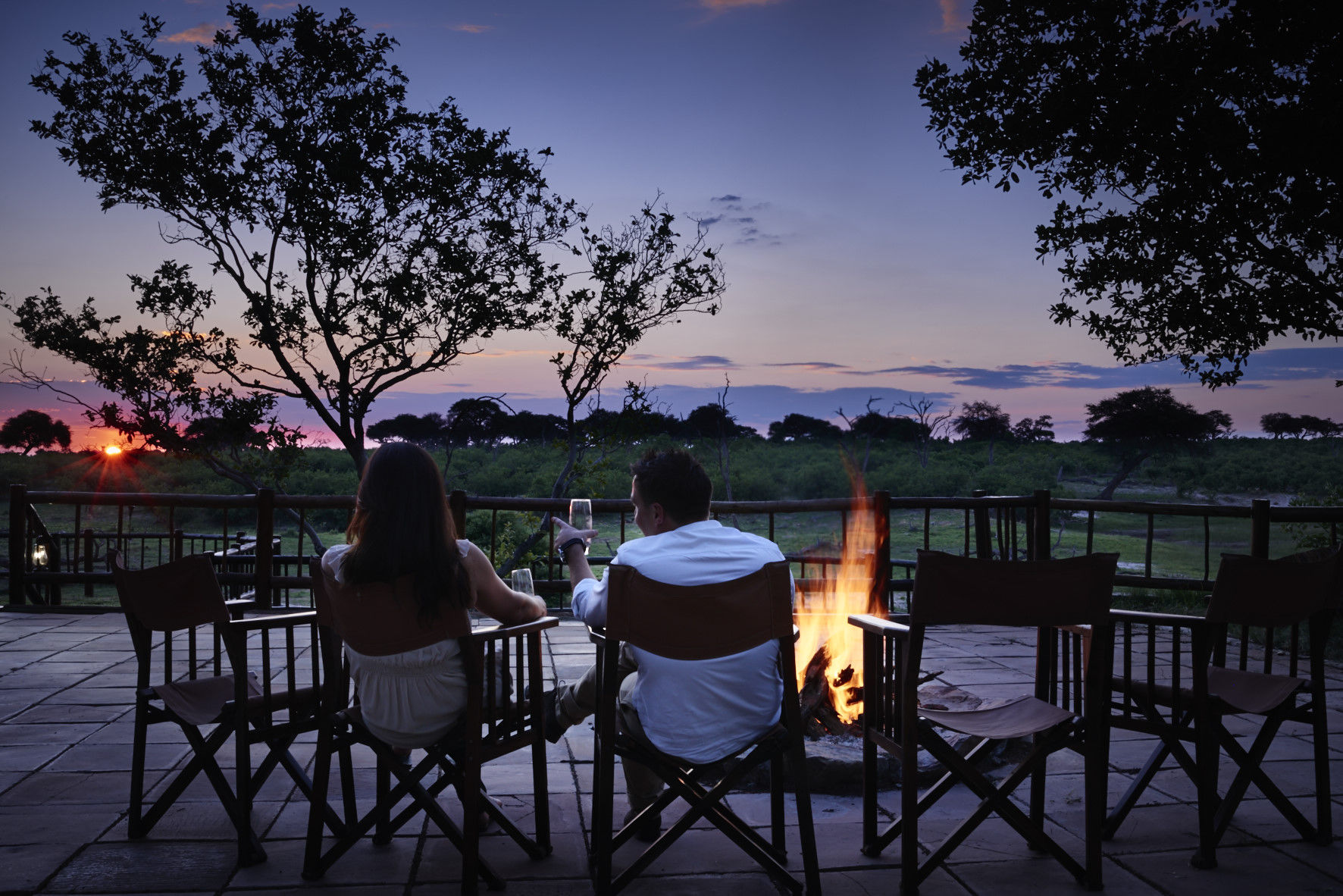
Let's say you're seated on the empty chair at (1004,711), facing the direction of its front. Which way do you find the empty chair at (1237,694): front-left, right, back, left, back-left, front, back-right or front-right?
right

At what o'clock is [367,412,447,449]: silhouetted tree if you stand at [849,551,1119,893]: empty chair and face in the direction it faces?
The silhouetted tree is roughly at 12 o'clock from the empty chair.

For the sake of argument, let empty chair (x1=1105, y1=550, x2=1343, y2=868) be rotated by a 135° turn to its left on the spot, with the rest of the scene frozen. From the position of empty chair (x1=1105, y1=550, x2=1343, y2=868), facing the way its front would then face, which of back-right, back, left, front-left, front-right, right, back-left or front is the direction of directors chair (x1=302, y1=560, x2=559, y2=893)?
front-right

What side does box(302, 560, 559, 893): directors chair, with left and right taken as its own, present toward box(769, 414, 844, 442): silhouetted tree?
front

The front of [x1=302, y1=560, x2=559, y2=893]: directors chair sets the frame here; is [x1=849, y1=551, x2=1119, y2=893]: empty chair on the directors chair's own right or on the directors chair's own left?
on the directors chair's own right

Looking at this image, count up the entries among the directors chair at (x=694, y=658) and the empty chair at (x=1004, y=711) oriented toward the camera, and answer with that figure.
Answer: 0

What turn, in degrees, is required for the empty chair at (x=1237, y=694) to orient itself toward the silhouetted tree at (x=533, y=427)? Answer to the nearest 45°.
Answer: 0° — it already faces it

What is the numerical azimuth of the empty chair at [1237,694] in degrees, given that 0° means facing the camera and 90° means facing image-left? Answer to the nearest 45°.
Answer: approximately 135°

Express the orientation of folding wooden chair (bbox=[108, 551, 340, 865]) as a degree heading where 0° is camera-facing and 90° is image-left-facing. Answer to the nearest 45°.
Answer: approximately 225°

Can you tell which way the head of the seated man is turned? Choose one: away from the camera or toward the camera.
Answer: away from the camera

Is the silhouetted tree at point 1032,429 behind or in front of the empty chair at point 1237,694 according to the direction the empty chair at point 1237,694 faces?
in front

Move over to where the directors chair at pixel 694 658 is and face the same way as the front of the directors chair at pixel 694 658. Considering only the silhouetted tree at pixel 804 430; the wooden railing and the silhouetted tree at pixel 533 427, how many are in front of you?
3

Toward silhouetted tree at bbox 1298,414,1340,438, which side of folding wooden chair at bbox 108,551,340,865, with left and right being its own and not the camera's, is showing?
front

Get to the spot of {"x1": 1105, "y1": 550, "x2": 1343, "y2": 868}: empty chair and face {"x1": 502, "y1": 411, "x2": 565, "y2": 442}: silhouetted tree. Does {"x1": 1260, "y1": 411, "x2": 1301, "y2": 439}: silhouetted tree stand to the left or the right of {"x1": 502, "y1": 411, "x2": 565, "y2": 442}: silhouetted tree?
right

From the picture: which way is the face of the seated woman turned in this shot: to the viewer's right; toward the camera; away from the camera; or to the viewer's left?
away from the camera

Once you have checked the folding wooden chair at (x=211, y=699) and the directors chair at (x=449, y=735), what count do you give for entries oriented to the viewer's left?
0

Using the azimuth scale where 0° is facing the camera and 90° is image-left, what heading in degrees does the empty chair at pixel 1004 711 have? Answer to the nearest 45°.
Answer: approximately 135°

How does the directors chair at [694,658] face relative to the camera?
away from the camera
